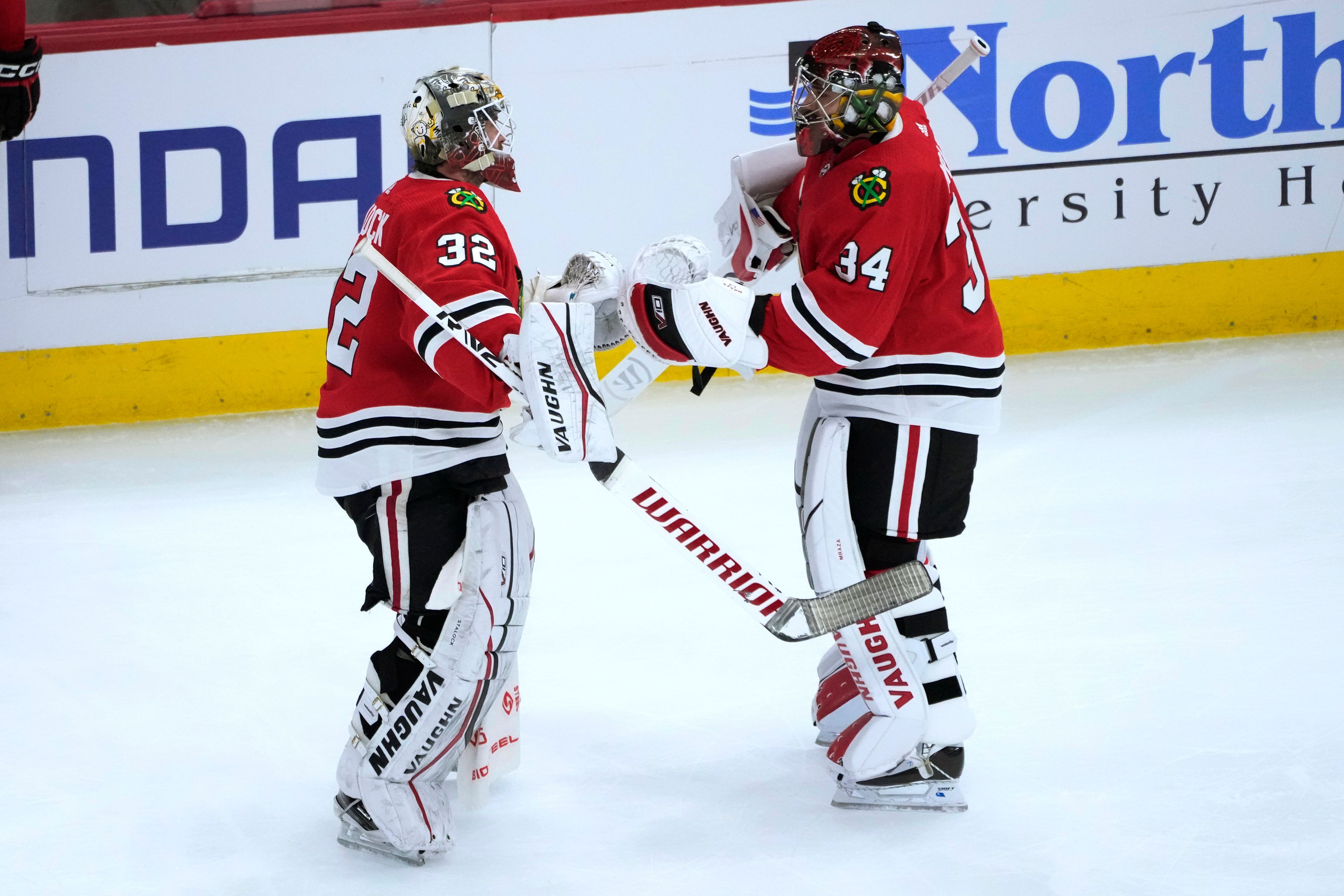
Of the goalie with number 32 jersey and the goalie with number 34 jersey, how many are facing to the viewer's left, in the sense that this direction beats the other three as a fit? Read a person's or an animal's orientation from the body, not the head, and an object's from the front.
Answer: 1

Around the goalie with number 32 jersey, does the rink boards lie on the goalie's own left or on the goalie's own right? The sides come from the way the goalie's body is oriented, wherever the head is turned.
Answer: on the goalie's own left

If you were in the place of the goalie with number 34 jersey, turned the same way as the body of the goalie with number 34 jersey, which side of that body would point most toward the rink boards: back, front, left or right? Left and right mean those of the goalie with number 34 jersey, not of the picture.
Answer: right

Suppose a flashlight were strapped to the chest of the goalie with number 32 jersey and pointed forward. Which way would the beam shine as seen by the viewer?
to the viewer's right

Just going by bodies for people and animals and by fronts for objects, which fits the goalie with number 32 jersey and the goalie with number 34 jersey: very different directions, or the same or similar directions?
very different directions

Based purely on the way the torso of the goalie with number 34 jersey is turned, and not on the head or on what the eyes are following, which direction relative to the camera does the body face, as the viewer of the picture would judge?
to the viewer's left

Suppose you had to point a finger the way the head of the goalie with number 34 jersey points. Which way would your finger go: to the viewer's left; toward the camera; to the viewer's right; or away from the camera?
to the viewer's left

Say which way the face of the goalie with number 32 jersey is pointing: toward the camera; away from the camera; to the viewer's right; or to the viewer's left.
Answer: to the viewer's right
